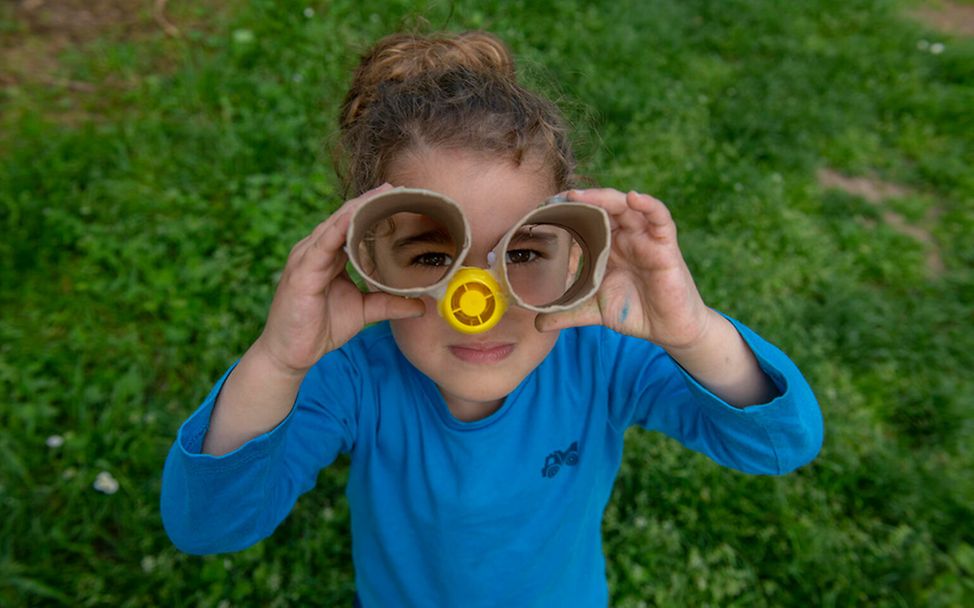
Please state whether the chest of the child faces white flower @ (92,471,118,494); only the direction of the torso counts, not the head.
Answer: no

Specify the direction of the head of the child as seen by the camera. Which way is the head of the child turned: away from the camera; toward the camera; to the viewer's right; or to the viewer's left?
toward the camera

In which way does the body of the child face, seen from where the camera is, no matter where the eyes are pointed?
toward the camera
